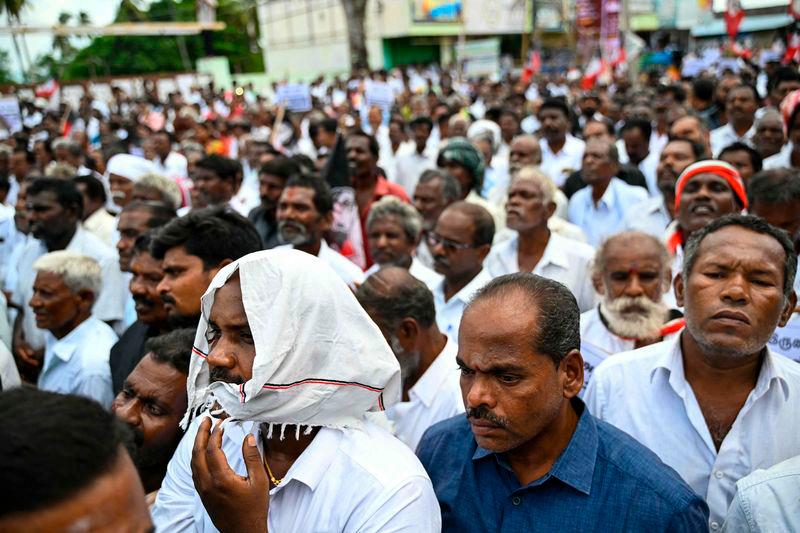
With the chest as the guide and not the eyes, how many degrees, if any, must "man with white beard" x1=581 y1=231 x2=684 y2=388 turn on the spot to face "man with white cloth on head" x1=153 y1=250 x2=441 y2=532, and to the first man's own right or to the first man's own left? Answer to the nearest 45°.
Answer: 0° — they already face them

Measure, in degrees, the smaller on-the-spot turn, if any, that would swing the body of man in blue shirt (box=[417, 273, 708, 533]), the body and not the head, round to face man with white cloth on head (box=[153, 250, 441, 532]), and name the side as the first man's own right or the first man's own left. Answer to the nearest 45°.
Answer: approximately 45° to the first man's own right

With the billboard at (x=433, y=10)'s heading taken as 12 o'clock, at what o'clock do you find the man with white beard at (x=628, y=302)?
The man with white beard is roughly at 12 o'clock from the billboard.

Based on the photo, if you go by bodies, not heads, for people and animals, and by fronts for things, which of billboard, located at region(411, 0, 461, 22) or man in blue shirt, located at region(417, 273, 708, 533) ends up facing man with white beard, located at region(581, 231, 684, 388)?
the billboard

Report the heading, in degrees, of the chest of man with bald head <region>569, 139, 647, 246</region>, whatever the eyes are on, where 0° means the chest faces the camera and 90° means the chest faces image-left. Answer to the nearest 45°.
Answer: approximately 45°

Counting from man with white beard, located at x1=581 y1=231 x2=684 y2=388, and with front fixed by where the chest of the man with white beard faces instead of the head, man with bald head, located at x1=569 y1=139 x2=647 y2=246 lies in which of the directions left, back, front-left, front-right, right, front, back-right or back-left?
back

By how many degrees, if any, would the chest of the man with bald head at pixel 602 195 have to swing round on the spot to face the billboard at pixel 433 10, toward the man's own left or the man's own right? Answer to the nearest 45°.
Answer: approximately 135° to the man's own right

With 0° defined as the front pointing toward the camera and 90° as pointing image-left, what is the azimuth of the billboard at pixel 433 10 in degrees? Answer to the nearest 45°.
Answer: approximately 0°

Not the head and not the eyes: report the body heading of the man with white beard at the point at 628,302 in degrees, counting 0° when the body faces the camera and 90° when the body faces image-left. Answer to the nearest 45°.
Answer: approximately 0°

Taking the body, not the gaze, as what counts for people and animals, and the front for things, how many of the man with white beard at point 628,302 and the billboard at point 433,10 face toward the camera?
2

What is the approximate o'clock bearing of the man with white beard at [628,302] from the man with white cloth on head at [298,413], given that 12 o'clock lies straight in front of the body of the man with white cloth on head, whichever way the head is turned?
The man with white beard is roughly at 6 o'clock from the man with white cloth on head.

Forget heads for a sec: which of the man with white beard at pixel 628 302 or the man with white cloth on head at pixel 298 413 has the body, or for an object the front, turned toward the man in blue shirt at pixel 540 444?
the man with white beard
